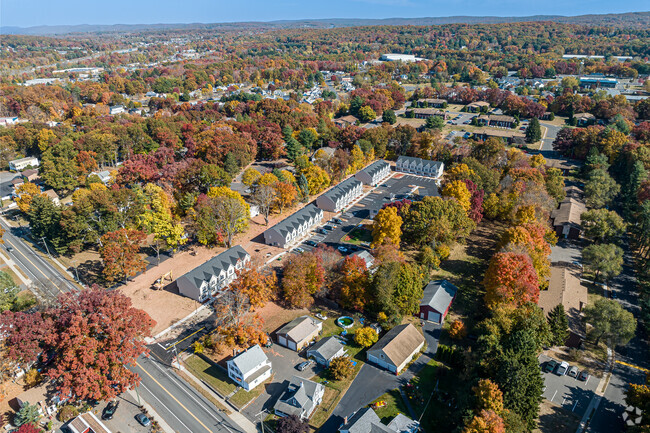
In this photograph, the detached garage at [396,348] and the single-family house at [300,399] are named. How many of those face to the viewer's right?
0

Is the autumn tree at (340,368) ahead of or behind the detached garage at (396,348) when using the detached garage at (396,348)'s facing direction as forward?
ahead

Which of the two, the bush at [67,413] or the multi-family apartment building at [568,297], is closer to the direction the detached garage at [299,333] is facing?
the bush

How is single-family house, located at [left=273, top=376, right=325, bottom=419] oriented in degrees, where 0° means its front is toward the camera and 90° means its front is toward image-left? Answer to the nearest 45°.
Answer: approximately 45°

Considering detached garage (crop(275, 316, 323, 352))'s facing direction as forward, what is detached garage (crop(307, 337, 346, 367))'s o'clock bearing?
detached garage (crop(307, 337, 346, 367)) is roughly at 9 o'clock from detached garage (crop(275, 316, 323, 352)).

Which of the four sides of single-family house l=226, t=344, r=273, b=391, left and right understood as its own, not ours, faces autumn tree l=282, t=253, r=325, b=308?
back

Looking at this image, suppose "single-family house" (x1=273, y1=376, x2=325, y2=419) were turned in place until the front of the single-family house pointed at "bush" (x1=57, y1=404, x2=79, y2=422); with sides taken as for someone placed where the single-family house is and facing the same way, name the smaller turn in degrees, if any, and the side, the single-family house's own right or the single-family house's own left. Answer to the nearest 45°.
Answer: approximately 45° to the single-family house's own right

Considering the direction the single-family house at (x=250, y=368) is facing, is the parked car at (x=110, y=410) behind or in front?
in front

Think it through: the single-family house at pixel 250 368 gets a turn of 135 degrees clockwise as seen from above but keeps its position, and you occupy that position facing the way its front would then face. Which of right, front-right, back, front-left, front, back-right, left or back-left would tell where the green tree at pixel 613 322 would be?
right

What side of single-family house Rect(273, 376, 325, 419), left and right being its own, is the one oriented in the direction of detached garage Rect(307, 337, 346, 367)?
back

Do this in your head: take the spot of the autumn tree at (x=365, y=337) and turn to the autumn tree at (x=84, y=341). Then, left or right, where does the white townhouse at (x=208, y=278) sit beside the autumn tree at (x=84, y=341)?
right

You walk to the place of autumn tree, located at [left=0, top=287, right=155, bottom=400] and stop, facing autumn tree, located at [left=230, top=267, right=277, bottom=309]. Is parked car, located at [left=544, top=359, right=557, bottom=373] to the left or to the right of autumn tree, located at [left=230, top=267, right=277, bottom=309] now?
right
